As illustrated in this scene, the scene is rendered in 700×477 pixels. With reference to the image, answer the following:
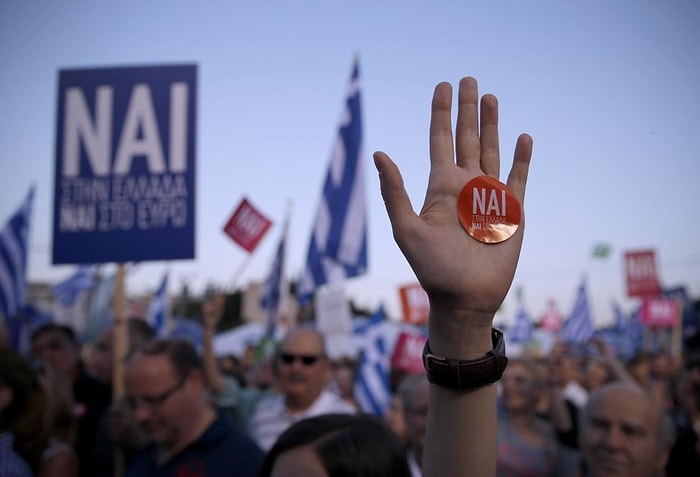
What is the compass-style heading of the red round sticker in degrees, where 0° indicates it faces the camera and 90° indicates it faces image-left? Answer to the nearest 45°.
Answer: approximately 0°

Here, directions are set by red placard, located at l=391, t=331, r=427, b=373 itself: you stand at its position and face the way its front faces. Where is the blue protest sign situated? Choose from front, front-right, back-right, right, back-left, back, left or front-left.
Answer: front-right

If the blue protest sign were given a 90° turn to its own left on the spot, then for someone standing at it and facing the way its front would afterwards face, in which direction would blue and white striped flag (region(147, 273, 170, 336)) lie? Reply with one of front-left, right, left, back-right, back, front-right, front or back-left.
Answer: left

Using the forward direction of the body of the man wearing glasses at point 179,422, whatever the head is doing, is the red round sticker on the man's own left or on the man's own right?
on the man's own left

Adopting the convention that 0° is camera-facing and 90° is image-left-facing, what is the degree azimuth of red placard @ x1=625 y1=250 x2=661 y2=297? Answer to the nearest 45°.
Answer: approximately 0°

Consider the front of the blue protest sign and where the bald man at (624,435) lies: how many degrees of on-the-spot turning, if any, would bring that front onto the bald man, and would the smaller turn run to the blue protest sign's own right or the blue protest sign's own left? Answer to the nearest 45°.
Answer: approximately 45° to the blue protest sign's own left

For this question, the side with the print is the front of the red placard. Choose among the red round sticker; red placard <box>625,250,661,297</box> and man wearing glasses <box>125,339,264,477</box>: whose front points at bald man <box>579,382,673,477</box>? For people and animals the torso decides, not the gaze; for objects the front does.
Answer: the red placard
